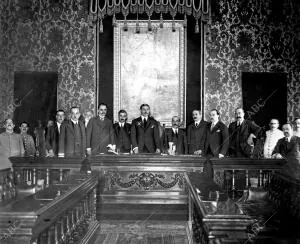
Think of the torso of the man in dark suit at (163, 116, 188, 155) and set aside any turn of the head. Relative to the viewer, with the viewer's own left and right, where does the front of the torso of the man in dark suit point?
facing the viewer

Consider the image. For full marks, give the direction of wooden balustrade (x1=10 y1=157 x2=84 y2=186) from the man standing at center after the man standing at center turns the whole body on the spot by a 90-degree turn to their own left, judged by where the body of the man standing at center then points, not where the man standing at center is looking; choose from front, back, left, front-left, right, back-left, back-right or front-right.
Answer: back-right

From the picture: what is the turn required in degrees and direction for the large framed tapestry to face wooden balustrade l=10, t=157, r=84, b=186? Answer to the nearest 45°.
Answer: approximately 45° to its right

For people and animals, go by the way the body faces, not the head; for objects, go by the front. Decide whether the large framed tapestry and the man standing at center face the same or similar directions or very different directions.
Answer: same or similar directions

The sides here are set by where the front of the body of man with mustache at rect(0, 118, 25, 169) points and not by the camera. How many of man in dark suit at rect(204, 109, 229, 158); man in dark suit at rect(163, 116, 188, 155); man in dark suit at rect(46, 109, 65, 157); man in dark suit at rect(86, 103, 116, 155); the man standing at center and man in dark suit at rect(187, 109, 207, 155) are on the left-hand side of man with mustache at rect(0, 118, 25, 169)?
6

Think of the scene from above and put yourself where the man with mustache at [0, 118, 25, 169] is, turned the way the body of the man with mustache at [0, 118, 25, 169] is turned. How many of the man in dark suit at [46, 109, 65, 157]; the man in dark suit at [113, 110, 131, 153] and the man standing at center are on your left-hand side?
3

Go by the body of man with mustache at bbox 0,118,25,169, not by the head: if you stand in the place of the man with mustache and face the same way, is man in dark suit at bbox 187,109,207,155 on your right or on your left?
on your left

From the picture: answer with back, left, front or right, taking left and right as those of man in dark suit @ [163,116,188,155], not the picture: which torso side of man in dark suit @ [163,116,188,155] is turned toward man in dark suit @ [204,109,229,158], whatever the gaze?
left

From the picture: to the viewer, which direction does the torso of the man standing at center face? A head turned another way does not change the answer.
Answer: toward the camera

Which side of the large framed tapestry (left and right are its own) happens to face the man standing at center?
front

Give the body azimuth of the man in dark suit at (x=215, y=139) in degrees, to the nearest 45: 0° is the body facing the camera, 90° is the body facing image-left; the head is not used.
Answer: approximately 45°

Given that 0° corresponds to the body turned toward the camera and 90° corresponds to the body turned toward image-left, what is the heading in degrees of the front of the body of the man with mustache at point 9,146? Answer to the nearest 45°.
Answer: approximately 0°

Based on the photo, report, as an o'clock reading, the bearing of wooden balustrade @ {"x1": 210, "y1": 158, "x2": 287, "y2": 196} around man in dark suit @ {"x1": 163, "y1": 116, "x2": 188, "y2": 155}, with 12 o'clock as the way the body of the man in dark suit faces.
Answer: The wooden balustrade is roughly at 11 o'clock from the man in dark suit.

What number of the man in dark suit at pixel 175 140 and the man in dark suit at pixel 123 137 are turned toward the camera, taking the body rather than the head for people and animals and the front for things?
2

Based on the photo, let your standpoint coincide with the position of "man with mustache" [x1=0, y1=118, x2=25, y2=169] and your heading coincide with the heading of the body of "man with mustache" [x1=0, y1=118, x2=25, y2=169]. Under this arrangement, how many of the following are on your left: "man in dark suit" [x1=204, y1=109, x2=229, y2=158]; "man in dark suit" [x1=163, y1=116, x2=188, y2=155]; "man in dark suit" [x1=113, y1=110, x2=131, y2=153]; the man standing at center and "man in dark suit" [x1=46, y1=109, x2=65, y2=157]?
5

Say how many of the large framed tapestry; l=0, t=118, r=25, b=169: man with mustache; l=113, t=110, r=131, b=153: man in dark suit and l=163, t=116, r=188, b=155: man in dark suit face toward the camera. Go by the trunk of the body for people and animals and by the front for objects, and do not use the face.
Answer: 4
